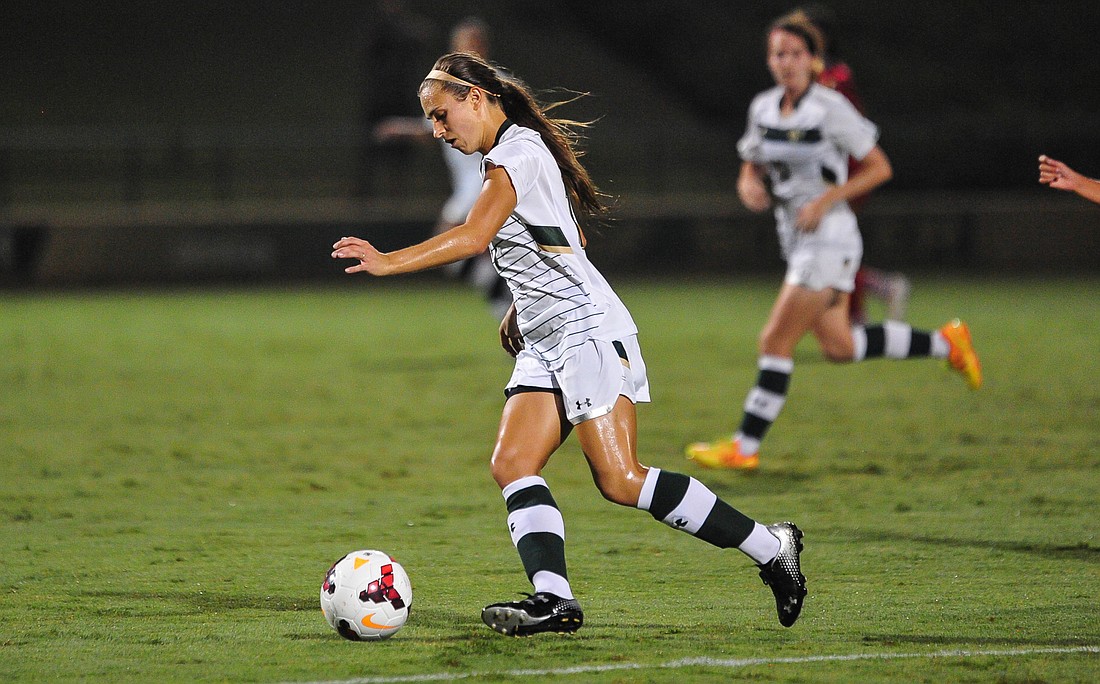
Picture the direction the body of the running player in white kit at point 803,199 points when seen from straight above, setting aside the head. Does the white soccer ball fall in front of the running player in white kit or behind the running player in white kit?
in front

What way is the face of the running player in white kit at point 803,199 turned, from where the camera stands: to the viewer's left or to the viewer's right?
to the viewer's left

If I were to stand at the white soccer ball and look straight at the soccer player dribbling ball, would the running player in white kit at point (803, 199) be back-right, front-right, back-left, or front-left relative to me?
front-left

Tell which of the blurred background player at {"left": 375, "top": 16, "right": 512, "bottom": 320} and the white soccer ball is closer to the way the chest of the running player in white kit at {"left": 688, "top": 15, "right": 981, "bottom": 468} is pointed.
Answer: the white soccer ball

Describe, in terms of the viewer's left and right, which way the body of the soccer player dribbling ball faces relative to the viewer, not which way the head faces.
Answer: facing to the left of the viewer

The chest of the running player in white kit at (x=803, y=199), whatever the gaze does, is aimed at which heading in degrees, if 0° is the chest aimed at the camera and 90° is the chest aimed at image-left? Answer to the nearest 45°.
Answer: approximately 45°

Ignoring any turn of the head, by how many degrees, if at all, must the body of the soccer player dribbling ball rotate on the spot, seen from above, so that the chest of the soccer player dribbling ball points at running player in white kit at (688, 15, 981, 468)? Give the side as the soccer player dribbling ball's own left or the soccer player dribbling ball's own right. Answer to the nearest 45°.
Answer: approximately 90° to the soccer player dribbling ball's own right

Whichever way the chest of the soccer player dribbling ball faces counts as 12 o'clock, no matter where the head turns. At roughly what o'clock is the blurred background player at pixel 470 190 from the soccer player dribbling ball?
The blurred background player is roughly at 3 o'clock from the soccer player dribbling ball.
